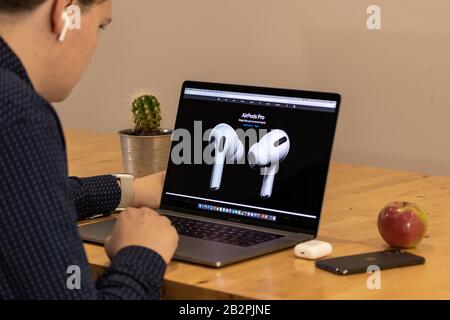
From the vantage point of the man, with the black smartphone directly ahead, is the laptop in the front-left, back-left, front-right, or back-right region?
front-left

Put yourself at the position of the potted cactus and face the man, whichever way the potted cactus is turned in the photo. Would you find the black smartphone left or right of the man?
left

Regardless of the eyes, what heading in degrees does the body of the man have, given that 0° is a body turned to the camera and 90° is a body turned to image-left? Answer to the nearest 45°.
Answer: approximately 225°

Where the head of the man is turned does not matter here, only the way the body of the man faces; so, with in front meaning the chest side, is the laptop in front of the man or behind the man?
in front

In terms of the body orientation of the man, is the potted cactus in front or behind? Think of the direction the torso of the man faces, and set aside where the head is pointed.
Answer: in front

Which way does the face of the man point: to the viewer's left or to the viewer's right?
to the viewer's right

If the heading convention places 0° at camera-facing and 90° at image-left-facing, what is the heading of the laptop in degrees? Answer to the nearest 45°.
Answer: approximately 45°

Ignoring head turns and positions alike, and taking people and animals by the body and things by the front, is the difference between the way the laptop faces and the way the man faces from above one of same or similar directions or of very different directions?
very different directions
